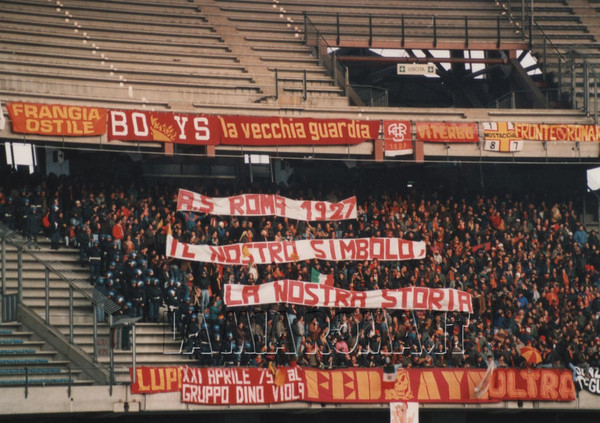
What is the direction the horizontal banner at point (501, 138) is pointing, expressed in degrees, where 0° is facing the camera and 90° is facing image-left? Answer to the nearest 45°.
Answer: approximately 0°

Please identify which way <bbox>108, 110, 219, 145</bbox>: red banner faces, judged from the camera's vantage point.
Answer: facing the viewer

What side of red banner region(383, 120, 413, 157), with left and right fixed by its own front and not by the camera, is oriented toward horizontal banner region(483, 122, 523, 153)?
left

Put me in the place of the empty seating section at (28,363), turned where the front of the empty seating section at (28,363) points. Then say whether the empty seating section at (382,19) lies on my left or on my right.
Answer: on my left

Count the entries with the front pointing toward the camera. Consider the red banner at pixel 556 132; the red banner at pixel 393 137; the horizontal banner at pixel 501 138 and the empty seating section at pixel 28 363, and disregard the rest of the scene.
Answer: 4

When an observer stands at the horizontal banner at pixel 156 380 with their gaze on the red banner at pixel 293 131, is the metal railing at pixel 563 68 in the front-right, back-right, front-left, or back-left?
front-right

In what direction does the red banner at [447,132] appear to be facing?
toward the camera

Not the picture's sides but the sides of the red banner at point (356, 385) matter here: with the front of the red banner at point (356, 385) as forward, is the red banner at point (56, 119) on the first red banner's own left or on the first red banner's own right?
on the first red banner's own right

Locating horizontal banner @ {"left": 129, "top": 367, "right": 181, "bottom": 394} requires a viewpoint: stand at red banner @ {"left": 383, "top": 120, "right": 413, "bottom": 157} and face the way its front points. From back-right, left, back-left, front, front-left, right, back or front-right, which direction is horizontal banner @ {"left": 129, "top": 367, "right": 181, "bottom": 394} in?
front-right

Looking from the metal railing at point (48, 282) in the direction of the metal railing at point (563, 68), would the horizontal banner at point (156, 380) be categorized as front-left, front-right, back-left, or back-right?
front-right

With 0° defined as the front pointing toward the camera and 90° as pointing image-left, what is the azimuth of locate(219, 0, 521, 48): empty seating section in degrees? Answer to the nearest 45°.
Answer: approximately 0°

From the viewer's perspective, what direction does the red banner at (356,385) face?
toward the camera
